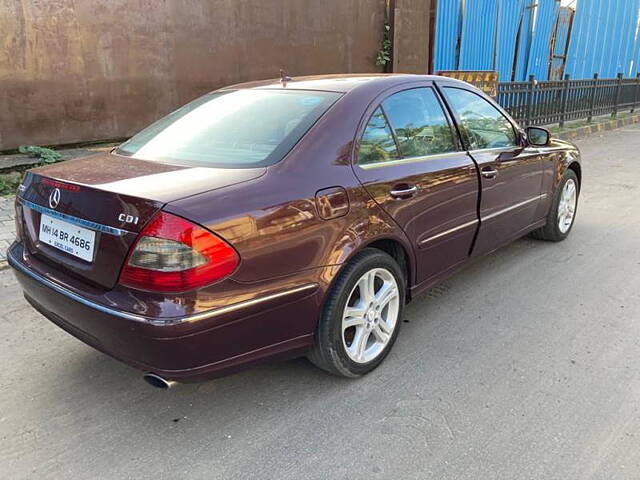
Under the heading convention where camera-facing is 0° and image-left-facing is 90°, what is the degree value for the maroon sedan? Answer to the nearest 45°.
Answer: approximately 225°

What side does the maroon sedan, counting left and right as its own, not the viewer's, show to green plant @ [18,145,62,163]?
left

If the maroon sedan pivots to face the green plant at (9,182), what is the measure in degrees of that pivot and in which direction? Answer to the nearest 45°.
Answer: approximately 90° to its left

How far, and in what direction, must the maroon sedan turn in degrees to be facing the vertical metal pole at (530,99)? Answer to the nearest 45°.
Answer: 0° — it already faces it

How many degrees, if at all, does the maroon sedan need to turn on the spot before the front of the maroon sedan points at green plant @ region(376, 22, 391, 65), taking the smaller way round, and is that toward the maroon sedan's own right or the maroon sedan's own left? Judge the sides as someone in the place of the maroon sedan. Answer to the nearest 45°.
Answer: approximately 45° to the maroon sedan's own left

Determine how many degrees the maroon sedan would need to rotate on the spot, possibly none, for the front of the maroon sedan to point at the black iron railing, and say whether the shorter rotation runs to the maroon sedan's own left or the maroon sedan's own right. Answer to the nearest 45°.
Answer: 0° — it already faces it
